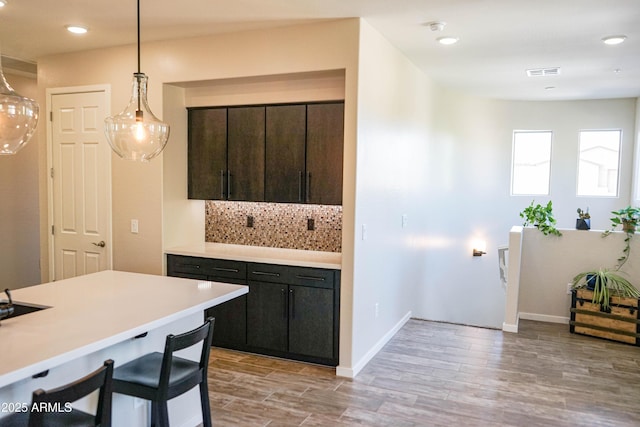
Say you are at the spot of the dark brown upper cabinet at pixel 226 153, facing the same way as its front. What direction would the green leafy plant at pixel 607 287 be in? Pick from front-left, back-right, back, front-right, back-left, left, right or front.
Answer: left

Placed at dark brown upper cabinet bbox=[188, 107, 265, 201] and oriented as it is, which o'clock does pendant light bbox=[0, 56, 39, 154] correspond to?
The pendant light is roughly at 1 o'clock from the dark brown upper cabinet.

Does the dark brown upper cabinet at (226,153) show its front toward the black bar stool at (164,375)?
yes

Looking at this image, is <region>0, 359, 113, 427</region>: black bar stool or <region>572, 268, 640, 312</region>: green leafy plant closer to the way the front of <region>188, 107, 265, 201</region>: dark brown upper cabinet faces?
the black bar stool

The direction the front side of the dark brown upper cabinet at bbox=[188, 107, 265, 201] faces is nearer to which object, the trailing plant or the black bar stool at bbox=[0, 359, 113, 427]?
the black bar stool

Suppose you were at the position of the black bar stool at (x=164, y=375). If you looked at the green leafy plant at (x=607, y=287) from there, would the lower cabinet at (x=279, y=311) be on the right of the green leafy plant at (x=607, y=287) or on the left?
left

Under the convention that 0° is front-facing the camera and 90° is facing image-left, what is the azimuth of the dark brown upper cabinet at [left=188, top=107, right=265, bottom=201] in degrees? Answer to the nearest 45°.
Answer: approximately 0°

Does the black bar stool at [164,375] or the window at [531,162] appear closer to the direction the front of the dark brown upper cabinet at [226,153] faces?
the black bar stool

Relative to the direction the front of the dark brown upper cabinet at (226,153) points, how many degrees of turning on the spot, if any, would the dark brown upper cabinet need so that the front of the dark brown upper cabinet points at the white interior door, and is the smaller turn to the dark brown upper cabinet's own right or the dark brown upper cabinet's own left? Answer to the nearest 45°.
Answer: approximately 90° to the dark brown upper cabinet's own right

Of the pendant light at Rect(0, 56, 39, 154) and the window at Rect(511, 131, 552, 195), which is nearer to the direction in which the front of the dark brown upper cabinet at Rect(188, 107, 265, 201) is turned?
the pendant light

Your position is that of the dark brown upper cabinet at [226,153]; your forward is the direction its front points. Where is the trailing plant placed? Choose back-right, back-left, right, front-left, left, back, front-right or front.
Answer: left

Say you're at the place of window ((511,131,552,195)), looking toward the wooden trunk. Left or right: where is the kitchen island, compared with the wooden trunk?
right

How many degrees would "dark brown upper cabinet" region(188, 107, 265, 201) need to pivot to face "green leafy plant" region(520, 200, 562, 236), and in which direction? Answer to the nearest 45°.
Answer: approximately 90° to its left
